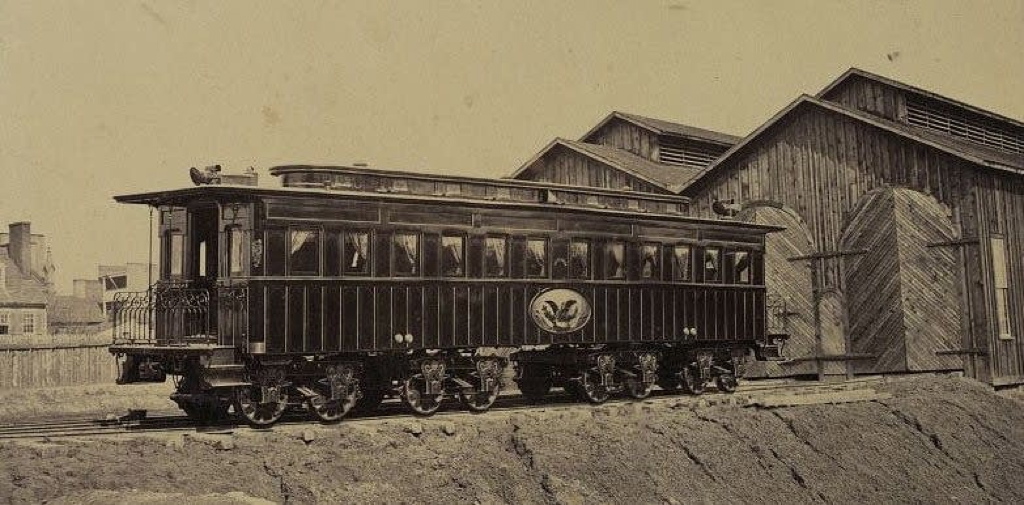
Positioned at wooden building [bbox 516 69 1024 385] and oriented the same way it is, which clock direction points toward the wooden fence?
The wooden fence is roughly at 1 o'clock from the wooden building.

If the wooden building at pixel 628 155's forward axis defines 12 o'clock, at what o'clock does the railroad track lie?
The railroad track is roughly at 11 o'clock from the wooden building.

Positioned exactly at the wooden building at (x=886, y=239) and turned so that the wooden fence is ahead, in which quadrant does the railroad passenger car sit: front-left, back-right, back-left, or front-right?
front-left

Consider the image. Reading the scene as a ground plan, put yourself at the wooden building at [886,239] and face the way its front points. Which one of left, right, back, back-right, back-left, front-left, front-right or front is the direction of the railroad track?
front

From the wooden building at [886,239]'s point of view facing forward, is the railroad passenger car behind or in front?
in front

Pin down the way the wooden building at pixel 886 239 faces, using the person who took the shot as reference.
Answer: facing the viewer and to the left of the viewer

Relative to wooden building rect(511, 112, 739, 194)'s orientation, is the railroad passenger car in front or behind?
in front
